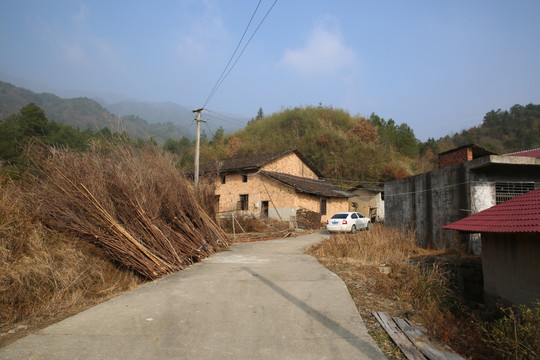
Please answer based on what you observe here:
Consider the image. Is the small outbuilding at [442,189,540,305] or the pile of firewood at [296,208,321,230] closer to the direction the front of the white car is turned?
the pile of firewood
